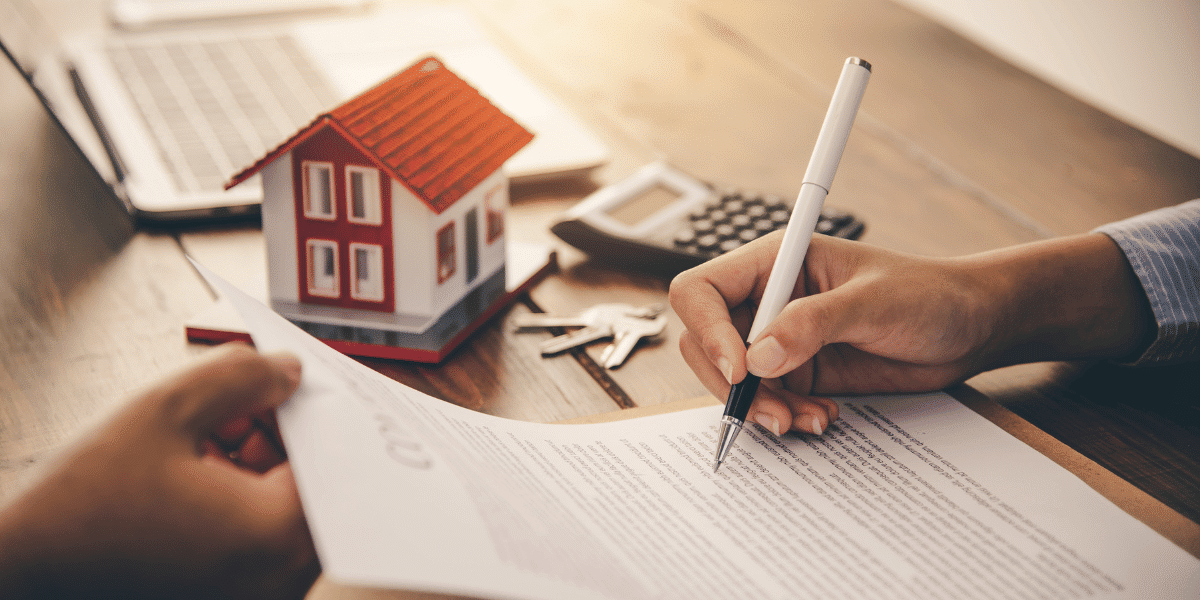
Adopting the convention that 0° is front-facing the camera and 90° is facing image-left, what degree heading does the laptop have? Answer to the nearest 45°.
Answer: approximately 270°

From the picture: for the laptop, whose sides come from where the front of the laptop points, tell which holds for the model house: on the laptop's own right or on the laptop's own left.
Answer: on the laptop's own right

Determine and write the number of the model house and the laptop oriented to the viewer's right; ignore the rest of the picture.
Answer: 1

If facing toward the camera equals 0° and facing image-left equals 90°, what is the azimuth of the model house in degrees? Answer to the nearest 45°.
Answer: approximately 45°

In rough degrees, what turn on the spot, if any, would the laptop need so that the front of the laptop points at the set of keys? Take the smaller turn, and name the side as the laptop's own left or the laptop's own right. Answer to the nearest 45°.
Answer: approximately 45° to the laptop's own right
